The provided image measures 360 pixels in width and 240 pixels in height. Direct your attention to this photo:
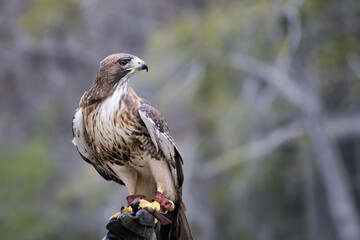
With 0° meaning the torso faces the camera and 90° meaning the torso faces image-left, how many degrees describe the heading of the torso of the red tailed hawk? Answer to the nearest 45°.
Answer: approximately 45°
